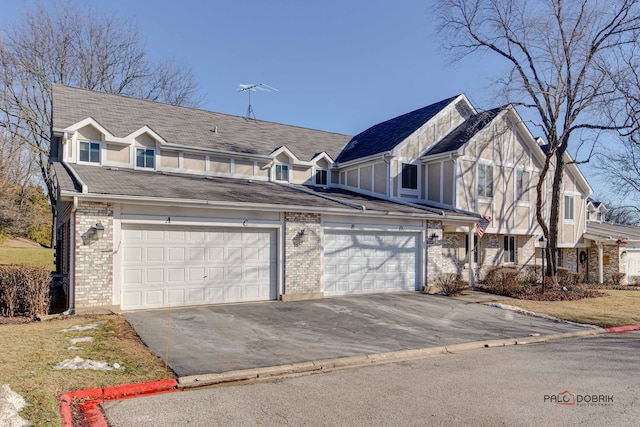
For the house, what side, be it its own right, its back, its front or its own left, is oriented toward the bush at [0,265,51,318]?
right

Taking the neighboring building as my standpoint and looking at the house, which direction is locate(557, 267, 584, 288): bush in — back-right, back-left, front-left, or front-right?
front-left

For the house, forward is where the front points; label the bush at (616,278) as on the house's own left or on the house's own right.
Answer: on the house's own left

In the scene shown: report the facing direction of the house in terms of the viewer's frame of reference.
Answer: facing the viewer and to the right of the viewer

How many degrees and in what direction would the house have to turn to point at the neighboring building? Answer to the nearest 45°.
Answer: approximately 90° to its left

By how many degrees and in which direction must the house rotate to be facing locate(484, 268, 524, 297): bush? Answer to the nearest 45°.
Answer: approximately 45° to its left

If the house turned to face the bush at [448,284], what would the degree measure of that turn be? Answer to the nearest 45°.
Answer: approximately 45° to its left

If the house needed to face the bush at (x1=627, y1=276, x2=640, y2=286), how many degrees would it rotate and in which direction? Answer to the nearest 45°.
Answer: approximately 90° to its left
